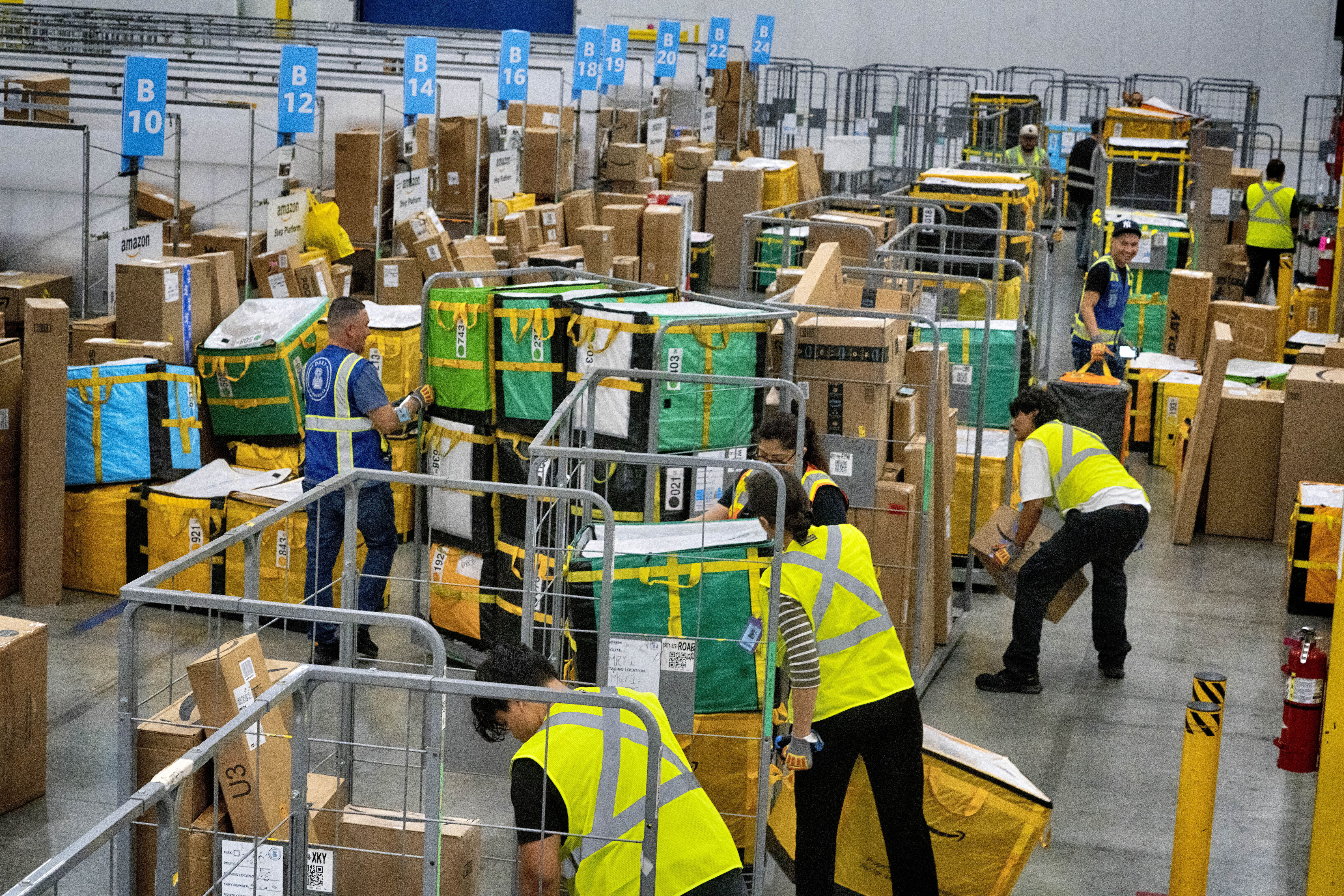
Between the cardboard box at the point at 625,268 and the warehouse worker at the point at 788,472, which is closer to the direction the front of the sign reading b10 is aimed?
the warehouse worker

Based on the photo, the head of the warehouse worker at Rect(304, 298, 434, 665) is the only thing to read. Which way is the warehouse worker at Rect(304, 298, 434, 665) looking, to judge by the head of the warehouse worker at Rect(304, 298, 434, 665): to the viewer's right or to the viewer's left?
to the viewer's right

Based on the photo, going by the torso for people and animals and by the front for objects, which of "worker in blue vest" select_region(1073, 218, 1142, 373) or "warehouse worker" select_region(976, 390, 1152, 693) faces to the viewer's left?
the warehouse worker

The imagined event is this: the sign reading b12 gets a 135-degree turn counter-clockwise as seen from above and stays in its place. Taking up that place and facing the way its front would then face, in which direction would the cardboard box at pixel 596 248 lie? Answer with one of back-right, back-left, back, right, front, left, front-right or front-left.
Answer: front

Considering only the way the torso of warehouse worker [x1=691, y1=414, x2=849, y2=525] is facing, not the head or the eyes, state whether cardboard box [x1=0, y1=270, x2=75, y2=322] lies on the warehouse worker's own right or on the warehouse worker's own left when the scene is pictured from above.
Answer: on the warehouse worker's own right

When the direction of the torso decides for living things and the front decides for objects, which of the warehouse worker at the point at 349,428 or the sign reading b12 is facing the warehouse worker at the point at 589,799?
the sign reading b12

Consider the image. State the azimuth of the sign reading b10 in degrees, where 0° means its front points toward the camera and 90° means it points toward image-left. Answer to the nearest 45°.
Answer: approximately 0°

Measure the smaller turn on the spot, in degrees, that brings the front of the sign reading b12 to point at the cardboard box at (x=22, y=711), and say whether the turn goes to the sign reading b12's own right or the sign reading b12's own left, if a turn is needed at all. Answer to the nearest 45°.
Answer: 0° — it already faces it

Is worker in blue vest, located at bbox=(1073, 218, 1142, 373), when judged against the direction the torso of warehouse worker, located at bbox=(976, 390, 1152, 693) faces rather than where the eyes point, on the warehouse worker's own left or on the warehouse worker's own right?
on the warehouse worker's own right

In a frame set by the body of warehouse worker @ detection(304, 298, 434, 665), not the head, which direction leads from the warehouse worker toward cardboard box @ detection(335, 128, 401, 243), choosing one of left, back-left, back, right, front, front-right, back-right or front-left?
front-left

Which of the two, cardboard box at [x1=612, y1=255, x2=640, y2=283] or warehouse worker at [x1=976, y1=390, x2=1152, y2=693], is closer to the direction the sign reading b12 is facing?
the warehouse worker
